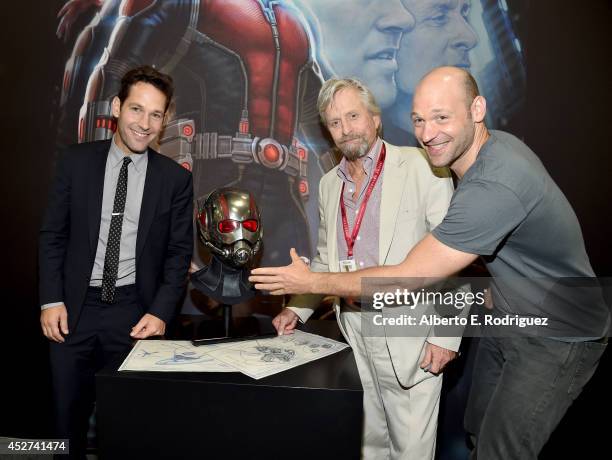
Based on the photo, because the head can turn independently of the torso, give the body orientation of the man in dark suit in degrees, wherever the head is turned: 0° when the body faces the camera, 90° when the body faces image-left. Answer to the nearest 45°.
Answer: approximately 0°

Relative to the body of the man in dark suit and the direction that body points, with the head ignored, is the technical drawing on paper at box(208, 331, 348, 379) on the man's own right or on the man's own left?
on the man's own left

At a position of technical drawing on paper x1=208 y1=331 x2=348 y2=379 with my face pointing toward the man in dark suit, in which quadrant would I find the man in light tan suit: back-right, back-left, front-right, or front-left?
back-right

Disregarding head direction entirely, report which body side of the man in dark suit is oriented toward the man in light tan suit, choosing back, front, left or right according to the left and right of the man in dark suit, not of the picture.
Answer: left

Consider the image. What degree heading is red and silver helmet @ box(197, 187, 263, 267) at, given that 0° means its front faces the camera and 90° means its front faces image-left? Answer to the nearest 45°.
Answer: approximately 315°

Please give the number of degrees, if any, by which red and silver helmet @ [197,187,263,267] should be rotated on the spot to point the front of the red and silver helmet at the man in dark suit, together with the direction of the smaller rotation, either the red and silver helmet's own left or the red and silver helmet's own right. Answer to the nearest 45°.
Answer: approximately 135° to the red and silver helmet's own right
